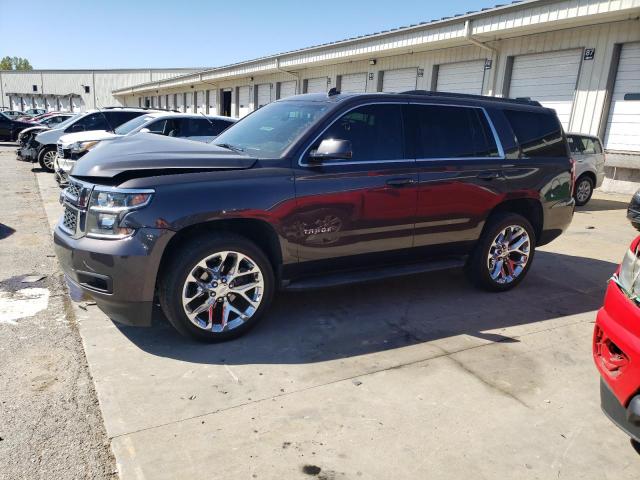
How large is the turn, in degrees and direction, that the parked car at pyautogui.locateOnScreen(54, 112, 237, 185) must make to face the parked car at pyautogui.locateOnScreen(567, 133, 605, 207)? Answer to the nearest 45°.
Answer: approximately 135° to its left

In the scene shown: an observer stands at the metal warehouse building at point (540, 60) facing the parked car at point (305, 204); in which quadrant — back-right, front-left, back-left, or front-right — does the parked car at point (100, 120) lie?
front-right

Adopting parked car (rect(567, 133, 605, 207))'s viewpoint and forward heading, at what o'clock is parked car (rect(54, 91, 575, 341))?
parked car (rect(54, 91, 575, 341)) is roughly at 11 o'clock from parked car (rect(567, 133, 605, 207)).

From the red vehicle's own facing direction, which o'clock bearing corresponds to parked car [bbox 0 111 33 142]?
The parked car is roughly at 2 o'clock from the red vehicle.

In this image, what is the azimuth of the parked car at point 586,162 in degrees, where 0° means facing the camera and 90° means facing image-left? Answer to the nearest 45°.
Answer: approximately 45°

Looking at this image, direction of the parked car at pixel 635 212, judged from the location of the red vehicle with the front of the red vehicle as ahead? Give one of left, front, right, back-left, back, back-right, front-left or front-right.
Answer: back-right

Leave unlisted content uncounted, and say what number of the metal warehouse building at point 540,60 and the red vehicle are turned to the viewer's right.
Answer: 0

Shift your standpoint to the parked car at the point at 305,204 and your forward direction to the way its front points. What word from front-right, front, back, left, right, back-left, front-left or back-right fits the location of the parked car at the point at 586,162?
back

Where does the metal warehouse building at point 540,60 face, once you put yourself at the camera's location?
facing the viewer and to the left of the viewer

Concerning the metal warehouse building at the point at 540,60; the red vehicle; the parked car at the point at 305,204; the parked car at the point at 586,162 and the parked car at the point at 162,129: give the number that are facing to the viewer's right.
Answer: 0
